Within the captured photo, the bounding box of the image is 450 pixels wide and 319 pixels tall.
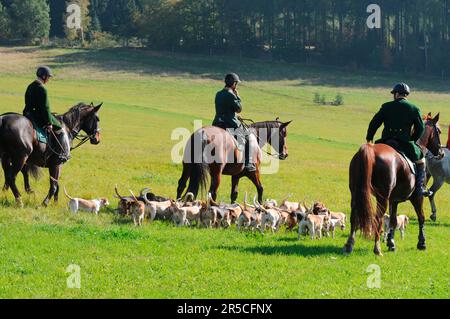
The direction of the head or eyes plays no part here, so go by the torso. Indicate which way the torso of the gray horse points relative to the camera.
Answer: to the viewer's right

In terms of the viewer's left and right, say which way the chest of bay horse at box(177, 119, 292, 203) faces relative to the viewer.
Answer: facing away from the viewer and to the right of the viewer

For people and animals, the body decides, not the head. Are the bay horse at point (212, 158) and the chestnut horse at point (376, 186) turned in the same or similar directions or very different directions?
same or similar directions

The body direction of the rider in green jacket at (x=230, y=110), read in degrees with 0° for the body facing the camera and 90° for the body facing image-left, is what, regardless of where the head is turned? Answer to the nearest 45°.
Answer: approximately 225°

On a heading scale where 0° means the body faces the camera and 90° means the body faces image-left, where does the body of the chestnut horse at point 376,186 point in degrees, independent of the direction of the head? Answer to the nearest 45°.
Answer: approximately 225°

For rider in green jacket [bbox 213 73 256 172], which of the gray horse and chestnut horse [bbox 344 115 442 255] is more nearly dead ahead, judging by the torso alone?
the gray horse

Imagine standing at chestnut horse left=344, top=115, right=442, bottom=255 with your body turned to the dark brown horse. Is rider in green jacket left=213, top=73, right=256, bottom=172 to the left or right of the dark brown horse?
right

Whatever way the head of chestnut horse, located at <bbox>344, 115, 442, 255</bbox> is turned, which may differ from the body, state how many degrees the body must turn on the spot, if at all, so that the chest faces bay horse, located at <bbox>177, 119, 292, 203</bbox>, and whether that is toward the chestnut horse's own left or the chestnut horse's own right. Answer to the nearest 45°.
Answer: approximately 90° to the chestnut horse's own left

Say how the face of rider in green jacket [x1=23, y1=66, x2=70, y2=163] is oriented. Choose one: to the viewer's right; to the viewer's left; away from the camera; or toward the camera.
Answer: to the viewer's right

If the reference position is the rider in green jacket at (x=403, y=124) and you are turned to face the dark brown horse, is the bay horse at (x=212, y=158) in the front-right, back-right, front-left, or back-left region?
front-right

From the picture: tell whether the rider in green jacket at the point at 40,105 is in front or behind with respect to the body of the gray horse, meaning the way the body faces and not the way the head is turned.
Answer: behind

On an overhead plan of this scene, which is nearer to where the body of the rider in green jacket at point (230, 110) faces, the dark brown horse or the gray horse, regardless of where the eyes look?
the gray horse

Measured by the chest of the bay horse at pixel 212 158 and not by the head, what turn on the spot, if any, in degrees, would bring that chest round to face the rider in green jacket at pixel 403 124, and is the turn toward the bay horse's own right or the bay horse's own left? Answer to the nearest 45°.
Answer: approximately 90° to the bay horse's own right

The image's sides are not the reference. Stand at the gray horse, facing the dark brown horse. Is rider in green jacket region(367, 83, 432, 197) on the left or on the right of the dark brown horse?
left

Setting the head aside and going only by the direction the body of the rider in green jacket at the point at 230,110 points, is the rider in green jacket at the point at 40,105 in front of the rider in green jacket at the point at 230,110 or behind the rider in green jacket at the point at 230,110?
behind
